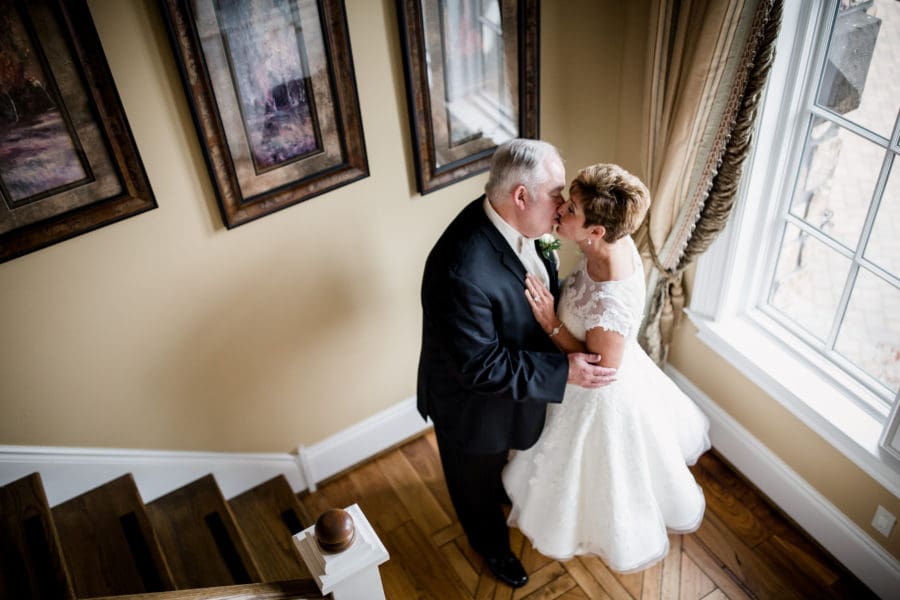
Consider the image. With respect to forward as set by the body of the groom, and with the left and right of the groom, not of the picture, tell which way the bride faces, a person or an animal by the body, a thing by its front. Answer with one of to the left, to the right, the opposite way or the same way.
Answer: the opposite way

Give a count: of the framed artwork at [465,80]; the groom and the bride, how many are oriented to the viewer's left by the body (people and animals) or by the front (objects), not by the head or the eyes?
1

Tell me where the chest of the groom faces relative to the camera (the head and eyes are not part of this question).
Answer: to the viewer's right

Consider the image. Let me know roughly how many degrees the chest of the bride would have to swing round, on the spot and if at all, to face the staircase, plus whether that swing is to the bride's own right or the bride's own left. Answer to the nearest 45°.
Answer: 0° — they already face it

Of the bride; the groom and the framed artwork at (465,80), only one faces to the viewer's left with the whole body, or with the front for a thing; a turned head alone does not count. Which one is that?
the bride

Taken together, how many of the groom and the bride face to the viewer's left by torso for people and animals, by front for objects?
1

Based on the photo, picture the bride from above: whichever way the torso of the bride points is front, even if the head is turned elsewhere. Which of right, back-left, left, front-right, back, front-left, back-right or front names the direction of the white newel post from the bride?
front-left

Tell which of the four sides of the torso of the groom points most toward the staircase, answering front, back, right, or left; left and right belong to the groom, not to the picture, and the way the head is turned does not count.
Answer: back

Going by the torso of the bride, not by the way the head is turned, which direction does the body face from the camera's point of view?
to the viewer's left

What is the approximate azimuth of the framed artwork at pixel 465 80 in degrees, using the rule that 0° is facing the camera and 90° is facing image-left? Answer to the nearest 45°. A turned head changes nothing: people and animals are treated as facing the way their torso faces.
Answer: approximately 315°

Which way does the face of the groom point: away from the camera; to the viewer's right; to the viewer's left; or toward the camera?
to the viewer's right

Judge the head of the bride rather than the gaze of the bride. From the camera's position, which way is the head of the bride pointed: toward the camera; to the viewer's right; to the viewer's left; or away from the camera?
to the viewer's left

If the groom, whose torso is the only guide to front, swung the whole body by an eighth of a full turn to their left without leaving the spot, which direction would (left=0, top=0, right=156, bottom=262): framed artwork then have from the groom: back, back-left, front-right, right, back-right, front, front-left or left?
back-left

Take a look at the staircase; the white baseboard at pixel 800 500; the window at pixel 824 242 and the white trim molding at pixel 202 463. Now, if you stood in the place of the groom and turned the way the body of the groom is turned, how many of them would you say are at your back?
2

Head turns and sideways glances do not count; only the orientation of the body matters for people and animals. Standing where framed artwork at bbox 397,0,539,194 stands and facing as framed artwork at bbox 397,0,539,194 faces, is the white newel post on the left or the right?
on its right
